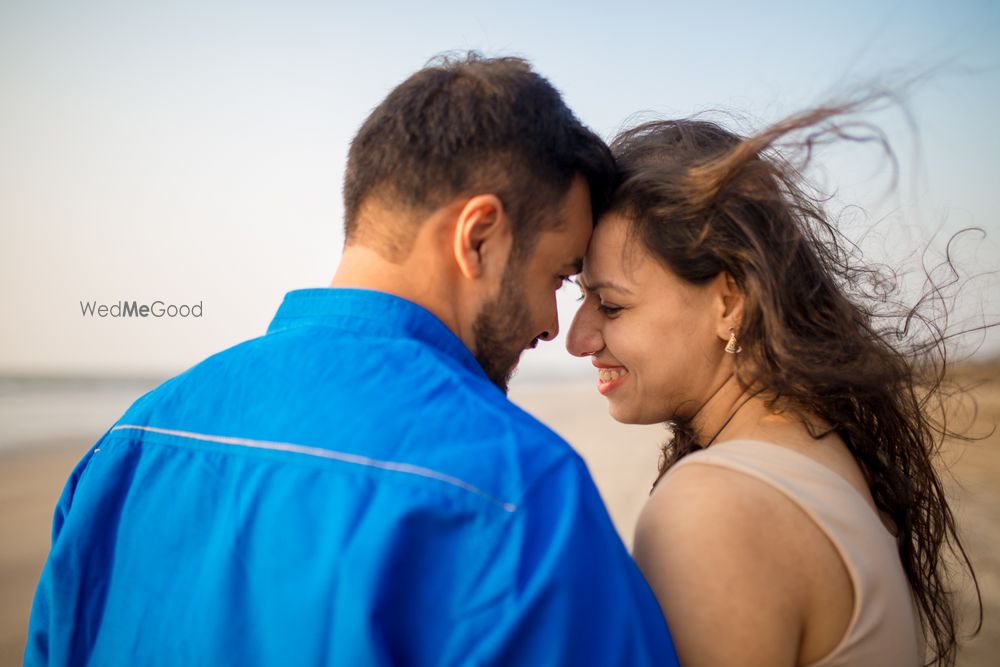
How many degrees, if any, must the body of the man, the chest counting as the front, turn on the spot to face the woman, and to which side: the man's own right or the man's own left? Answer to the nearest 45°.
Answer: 0° — they already face them

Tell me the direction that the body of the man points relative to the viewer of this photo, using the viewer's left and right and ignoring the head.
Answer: facing away from the viewer and to the right of the viewer

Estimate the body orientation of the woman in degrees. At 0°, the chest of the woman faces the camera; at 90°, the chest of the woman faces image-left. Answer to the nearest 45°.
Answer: approximately 135°

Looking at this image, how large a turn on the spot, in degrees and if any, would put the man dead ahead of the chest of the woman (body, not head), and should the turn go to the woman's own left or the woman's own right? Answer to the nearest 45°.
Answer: approximately 90° to the woman's own left
